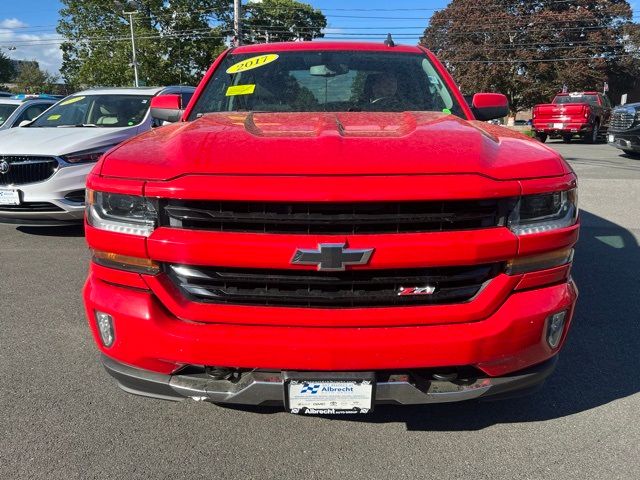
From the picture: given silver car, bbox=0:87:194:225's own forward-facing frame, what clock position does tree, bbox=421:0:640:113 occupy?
The tree is roughly at 6 o'clock from the silver car.

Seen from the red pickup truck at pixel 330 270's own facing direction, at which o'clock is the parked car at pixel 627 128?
The parked car is roughly at 7 o'clock from the red pickup truck.

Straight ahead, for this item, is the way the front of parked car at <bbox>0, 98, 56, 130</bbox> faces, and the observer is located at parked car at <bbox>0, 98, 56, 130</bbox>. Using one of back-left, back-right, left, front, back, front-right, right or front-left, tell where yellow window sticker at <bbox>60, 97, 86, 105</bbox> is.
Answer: front-left

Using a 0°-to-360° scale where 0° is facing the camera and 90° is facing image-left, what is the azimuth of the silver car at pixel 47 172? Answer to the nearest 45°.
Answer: approximately 45°

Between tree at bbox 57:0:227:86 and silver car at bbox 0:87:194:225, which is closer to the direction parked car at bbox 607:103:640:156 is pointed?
the silver car

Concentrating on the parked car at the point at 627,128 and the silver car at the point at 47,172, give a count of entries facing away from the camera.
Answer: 0

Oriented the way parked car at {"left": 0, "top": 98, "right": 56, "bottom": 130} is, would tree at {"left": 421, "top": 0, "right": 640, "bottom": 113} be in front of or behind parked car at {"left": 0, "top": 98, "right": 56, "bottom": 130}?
behind

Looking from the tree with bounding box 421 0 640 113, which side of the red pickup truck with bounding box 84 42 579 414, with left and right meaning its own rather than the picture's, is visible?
back

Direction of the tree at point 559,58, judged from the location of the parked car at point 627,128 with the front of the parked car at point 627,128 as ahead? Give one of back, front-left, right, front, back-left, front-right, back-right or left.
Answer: back-right

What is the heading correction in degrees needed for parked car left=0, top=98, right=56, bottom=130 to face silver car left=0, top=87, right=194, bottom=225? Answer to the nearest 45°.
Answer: approximately 45° to its left

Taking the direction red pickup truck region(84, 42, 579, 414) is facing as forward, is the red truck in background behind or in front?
behind
